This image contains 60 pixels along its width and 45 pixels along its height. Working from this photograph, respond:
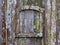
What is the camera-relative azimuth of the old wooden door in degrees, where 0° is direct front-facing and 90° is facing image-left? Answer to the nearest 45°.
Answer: approximately 0°
